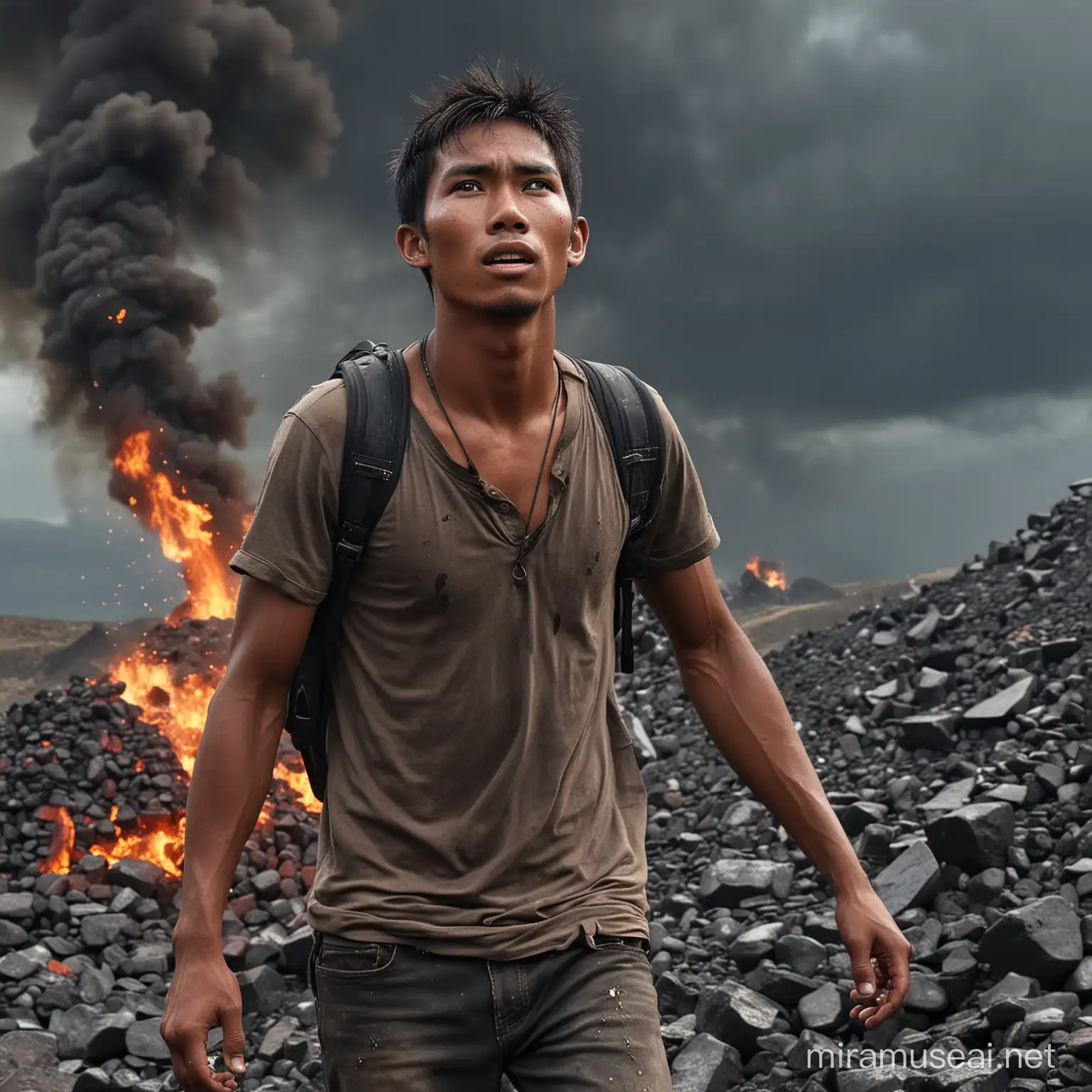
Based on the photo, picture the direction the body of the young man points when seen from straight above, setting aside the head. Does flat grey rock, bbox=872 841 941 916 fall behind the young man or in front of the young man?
behind

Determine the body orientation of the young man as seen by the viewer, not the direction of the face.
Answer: toward the camera

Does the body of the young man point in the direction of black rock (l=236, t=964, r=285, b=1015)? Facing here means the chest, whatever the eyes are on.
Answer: no

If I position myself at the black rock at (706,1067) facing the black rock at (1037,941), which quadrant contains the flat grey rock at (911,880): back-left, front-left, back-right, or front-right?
front-left

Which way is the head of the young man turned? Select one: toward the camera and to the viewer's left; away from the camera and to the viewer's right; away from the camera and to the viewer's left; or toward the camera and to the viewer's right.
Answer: toward the camera and to the viewer's right

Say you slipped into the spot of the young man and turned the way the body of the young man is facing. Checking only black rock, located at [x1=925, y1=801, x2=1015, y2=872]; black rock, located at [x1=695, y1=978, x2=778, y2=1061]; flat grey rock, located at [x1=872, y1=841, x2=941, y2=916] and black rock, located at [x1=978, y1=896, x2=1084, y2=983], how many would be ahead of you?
0

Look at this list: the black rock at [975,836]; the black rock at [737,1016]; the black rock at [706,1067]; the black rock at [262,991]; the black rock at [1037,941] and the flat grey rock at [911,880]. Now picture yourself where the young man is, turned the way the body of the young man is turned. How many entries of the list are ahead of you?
0
